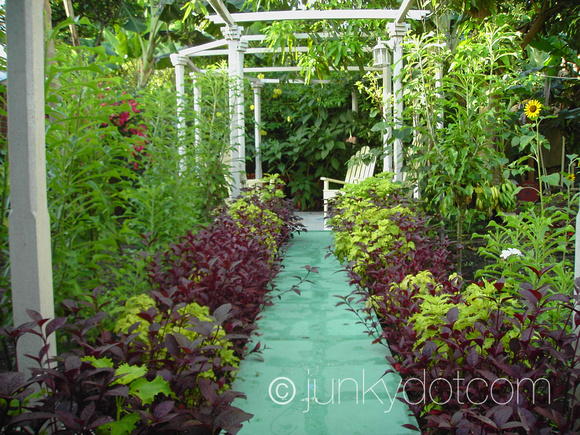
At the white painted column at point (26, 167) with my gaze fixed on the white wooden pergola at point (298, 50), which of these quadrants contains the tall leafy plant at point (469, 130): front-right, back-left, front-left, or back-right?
front-right

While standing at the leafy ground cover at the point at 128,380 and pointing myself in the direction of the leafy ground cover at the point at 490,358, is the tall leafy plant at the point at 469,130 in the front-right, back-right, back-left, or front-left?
front-left

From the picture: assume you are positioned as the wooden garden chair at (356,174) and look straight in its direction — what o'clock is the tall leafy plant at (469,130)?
The tall leafy plant is roughly at 10 o'clock from the wooden garden chair.

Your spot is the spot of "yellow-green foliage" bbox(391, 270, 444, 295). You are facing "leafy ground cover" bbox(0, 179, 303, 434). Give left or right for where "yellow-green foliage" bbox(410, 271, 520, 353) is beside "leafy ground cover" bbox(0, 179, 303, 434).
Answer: left

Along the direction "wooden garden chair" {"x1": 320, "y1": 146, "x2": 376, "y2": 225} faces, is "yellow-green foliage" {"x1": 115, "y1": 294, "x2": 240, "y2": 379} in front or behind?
in front

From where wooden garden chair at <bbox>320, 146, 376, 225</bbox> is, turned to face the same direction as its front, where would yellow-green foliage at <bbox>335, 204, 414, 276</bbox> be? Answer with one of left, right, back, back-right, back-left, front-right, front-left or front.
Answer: front-left

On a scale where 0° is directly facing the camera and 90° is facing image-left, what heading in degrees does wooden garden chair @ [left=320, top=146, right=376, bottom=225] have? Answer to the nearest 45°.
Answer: approximately 45°

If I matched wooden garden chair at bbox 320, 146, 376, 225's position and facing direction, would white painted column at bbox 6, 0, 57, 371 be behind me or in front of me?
in front

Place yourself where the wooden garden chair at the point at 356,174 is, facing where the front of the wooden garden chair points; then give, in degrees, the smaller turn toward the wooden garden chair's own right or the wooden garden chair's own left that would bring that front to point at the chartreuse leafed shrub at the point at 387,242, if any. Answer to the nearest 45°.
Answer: approximately 45° to the wooden garden chair's own left

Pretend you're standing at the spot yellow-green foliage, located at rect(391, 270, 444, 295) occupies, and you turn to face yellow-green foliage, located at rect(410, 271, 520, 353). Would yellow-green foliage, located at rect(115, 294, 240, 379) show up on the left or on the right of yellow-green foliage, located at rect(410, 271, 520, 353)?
right

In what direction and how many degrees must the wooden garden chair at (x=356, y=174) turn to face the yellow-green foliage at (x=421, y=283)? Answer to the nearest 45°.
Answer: approximately 45° to its left

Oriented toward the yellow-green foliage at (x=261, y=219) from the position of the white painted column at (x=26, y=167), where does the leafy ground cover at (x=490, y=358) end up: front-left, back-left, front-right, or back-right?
front-right

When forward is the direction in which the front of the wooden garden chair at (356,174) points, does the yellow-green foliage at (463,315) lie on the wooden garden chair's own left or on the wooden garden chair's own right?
on the wooden garden chair's own left

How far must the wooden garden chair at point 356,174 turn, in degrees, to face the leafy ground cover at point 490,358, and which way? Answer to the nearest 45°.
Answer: approximately 45° to its left
